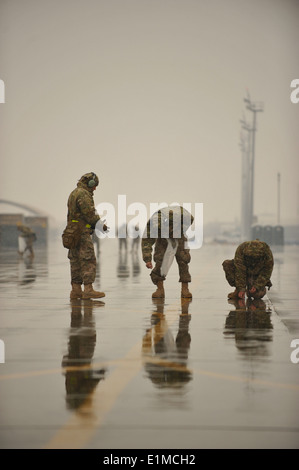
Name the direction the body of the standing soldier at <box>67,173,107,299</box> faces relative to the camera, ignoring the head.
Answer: to the viewer's right

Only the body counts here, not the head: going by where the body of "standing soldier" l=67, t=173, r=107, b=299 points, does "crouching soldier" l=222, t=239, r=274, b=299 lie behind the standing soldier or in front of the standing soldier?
in front
